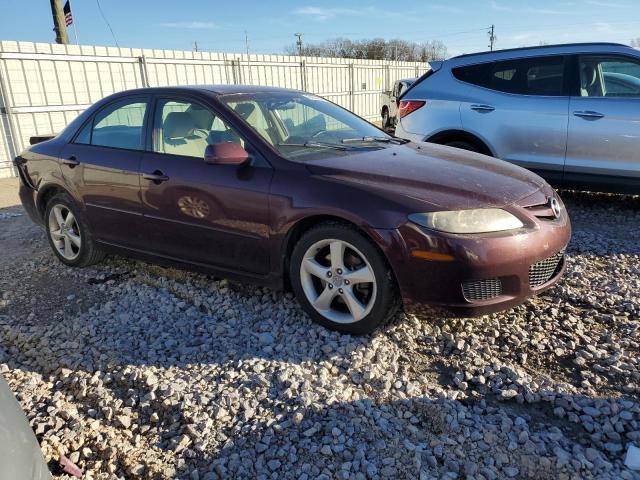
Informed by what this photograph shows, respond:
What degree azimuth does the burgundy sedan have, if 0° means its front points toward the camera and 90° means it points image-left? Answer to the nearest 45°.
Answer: approximately 315°

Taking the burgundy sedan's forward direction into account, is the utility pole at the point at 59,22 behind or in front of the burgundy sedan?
behind

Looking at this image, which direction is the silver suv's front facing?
to the viewer's right

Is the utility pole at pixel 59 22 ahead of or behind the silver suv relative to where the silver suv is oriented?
behind

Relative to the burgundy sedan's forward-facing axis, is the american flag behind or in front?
behind

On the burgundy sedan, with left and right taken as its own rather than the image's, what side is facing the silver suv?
left
